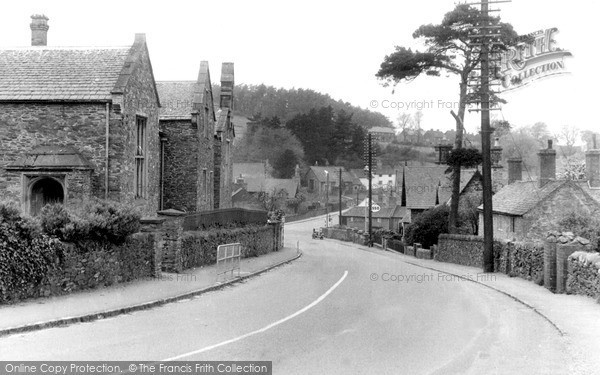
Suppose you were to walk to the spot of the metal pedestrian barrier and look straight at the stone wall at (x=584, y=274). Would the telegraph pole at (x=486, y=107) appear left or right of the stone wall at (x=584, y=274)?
left

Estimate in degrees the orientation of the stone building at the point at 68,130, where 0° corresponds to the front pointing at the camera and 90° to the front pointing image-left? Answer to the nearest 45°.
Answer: approximately 0°

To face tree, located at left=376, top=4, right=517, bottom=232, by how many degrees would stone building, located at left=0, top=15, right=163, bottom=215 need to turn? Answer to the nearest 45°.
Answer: approximately 90° to its left

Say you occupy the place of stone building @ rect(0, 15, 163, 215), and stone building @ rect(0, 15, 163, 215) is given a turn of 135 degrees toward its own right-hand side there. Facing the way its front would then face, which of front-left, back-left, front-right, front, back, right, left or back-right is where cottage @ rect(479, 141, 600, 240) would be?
back-right

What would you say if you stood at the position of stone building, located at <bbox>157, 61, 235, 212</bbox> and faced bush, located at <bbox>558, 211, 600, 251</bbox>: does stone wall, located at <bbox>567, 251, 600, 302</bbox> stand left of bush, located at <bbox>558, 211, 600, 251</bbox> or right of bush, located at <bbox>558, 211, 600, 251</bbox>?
right

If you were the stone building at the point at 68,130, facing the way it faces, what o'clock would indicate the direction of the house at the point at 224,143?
The house is roughly at 7 o'clock from the stone building.

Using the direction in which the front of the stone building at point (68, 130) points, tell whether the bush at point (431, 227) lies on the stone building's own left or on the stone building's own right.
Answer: on the stone building's own left

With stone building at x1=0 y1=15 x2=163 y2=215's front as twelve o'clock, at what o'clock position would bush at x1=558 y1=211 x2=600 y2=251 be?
The bush is roughly at 9 o'clock from the stone building.

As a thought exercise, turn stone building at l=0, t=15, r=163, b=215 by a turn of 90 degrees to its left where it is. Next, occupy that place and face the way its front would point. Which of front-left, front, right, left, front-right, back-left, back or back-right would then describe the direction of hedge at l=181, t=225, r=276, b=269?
front

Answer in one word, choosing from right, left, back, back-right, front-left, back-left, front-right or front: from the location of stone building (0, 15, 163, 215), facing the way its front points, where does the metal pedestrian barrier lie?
front-left

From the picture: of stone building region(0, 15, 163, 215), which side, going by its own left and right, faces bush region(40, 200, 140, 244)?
front
